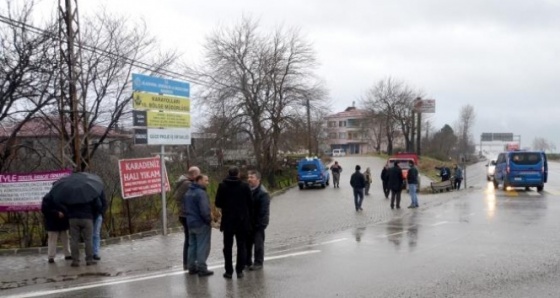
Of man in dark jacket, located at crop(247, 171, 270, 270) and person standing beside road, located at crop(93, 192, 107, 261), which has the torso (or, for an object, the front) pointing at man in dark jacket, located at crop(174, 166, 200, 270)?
man in dark jacket, located at crop(247, 171, 270, 270)

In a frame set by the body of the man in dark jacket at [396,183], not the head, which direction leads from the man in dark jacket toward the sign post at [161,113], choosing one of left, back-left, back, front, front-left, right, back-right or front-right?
back-left

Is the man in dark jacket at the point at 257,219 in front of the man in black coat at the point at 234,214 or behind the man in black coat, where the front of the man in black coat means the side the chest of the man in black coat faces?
in front

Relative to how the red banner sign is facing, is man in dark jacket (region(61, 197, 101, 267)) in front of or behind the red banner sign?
in front

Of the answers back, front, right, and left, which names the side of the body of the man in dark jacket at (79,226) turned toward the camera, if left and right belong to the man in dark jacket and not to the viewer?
back

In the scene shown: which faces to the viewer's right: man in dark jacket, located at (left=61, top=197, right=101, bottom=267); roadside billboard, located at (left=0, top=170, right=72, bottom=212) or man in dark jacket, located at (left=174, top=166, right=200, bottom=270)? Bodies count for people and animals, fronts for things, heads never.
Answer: man in dark jacket, located at (left=174, top=166, right=200, bottom=270)

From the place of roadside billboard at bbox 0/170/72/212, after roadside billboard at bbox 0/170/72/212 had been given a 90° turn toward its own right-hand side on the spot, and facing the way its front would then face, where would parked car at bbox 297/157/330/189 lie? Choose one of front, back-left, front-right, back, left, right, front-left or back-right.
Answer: back-right

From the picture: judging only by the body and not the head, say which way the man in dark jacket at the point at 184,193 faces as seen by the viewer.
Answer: to the viewer's right
